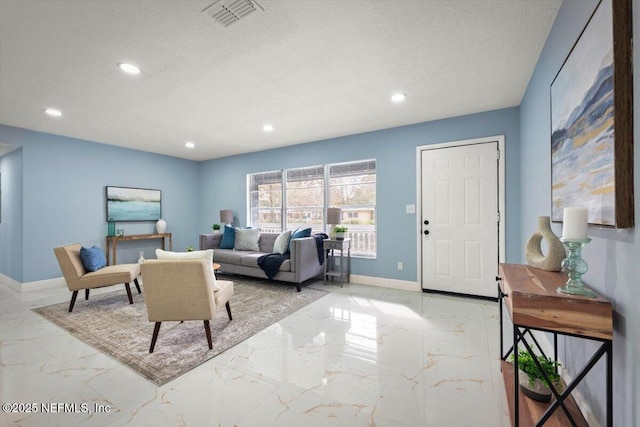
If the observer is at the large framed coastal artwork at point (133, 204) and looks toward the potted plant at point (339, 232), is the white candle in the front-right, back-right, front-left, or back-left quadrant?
front-right

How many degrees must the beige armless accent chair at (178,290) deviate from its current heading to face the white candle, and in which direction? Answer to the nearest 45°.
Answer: approximately 90° to its right

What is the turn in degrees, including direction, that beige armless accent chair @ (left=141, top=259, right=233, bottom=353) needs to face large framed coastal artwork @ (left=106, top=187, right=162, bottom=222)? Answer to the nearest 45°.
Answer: approximately 45° to its left

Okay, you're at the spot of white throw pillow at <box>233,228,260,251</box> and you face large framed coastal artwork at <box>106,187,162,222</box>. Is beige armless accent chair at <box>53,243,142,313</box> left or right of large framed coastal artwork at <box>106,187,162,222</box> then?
left

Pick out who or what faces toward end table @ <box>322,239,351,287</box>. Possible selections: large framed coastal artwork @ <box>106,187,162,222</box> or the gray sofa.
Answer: the large framed coastal artwork

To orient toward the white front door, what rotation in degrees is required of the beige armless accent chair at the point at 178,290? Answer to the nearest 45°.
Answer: approximately 45° to its right

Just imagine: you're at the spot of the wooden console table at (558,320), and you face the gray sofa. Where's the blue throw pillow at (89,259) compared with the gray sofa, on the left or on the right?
left

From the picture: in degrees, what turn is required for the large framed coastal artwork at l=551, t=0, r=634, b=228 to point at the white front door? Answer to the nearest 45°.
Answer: approximately 45° to its right

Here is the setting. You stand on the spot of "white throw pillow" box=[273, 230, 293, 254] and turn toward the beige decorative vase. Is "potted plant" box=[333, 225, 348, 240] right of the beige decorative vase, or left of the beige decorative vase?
left

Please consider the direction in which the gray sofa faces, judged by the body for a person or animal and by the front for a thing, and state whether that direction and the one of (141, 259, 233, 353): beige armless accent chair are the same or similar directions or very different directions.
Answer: very different directions

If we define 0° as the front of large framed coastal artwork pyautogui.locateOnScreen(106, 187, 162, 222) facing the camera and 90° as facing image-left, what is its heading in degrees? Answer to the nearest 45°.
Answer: approximately 315°

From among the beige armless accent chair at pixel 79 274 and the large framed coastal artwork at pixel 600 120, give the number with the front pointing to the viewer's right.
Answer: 1

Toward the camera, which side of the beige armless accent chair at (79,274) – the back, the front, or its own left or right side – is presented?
right

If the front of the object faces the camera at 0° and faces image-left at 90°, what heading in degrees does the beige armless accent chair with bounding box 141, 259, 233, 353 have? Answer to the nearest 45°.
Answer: approximately 225°

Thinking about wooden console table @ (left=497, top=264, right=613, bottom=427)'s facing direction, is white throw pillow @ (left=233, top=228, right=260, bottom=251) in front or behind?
in front

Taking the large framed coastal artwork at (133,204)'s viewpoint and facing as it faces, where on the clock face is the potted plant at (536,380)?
The potted plant is roughly at 1 o'clock from the large framed coastal artwork.

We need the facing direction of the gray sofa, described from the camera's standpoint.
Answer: facing the viewer and to the left of the viewer
